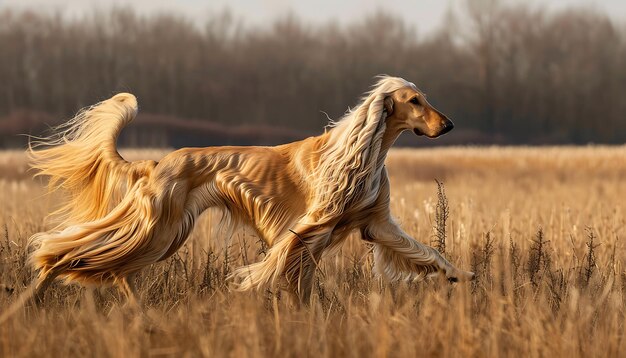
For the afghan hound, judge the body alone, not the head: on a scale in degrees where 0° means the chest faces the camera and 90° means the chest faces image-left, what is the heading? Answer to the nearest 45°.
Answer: approximately 270°
